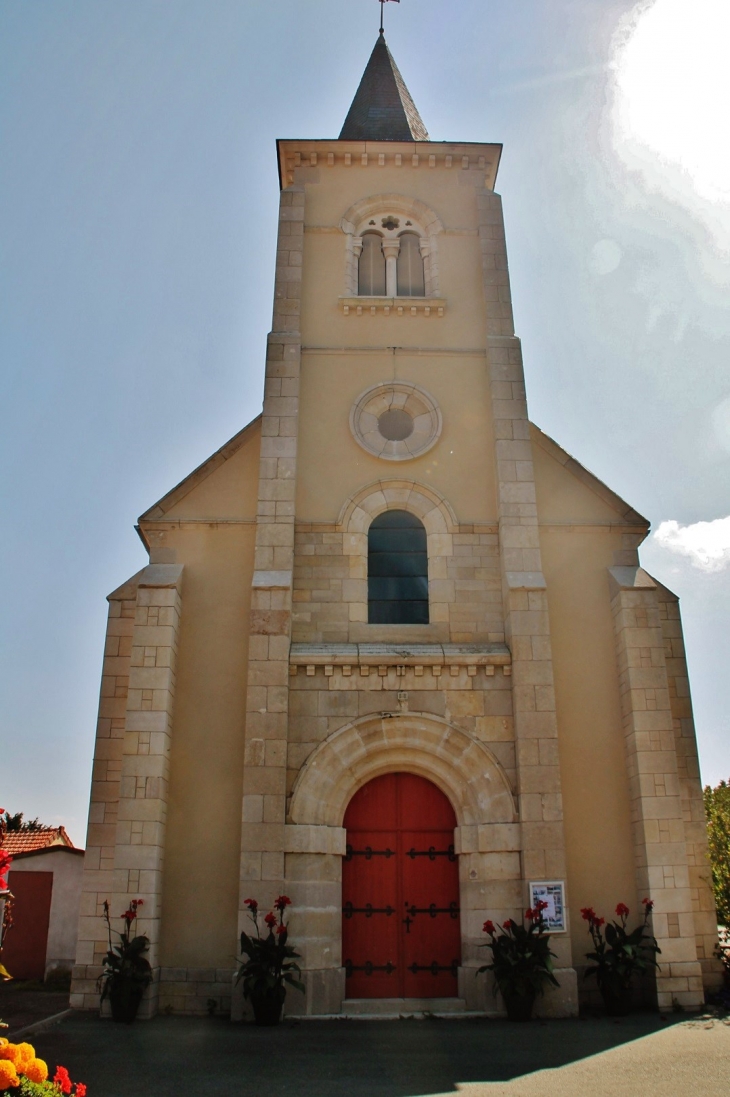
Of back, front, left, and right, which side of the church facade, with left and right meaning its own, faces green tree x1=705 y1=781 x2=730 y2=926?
left

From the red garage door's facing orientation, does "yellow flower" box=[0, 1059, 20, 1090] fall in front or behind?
in front

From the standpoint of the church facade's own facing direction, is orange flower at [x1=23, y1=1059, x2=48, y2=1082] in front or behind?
in front

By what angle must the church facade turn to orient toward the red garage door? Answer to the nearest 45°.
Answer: approximately 135° to its right

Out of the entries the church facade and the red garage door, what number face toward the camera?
2

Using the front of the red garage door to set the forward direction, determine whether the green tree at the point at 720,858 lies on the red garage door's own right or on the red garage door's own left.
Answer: on the red garage door's own left

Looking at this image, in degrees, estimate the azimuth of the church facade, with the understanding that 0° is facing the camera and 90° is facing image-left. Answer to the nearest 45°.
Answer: approximately 0°

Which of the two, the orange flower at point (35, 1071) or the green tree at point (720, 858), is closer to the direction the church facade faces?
the orange flower

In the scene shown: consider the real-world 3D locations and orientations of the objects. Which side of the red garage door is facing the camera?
front
